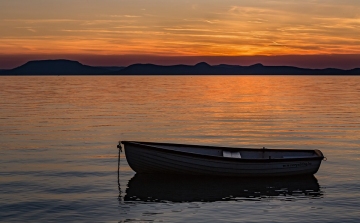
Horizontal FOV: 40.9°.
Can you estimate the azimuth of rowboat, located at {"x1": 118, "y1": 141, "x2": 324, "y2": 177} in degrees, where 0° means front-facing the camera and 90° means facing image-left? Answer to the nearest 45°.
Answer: approximately 90°
